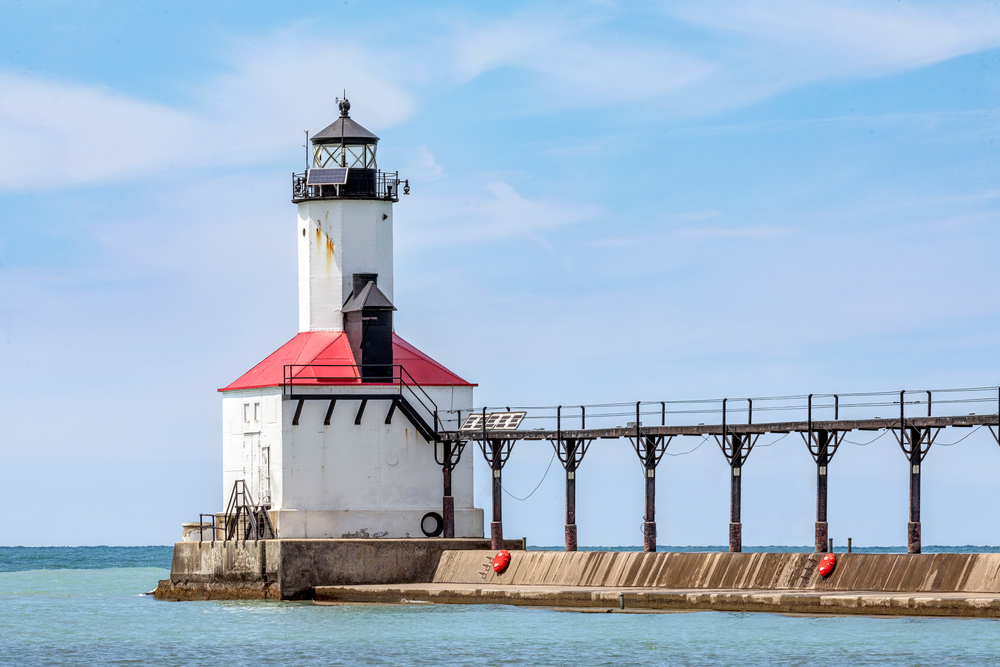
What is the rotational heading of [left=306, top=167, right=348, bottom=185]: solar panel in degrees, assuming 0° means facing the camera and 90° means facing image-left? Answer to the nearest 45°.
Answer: approximately 0°

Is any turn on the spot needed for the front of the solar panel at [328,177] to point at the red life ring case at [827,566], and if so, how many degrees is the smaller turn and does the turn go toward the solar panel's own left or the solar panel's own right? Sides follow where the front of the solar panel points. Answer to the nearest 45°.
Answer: approximately 45° to the solar panel's own left
